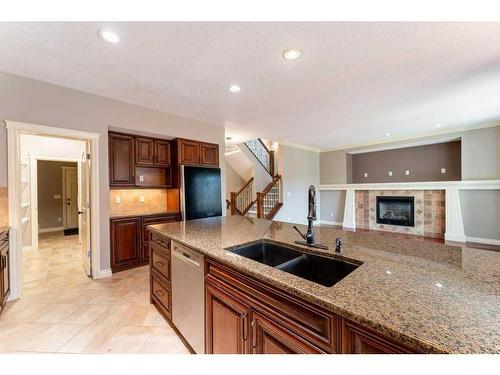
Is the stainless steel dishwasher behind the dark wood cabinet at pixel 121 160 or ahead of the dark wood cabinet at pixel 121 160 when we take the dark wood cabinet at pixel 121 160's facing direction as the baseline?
ahead

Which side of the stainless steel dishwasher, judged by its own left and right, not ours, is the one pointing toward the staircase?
back

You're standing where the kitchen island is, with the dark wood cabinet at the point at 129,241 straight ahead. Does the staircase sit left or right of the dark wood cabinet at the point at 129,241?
right

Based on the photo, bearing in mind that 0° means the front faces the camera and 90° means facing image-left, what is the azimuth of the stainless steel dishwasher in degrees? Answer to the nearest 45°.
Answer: approximately 45°

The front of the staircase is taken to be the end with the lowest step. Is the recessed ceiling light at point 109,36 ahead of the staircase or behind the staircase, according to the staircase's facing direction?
ahead

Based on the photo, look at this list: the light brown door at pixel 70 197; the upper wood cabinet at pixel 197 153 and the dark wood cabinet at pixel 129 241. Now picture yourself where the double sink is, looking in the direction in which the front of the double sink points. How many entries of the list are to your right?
3

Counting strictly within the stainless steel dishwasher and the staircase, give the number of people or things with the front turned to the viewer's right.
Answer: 0

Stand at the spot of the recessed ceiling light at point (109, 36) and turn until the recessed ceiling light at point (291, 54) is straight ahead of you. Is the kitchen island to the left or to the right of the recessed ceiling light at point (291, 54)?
right

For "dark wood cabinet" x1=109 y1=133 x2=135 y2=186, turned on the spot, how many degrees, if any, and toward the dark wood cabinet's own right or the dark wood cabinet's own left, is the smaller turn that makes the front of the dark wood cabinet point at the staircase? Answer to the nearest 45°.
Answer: approximately 135° to the dark wood cabinet's own left

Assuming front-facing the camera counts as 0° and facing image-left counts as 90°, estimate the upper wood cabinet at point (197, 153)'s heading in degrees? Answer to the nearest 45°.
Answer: approximately 315°

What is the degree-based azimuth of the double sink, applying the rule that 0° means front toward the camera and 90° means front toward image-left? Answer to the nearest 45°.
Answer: approximately 45°

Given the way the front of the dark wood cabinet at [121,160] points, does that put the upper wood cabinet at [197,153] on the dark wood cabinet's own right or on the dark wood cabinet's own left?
on the dark wood cabinet's own left

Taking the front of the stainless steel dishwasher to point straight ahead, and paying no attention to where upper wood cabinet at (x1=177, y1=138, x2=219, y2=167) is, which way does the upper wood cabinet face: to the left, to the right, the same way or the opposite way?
to the left

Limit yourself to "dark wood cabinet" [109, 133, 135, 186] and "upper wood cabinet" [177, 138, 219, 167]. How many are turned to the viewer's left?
0

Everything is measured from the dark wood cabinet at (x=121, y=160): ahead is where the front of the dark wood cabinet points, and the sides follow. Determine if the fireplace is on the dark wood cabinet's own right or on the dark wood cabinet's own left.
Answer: on the dark wood cabinet's own left

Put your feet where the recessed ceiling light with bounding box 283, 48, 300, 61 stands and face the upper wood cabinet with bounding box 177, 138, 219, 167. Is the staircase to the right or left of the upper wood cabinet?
right
